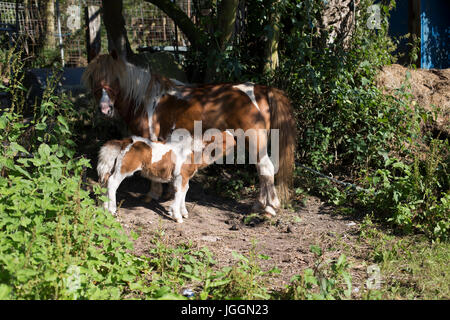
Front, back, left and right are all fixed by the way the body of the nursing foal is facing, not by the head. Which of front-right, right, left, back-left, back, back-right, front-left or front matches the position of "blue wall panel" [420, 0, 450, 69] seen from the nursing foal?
front-left

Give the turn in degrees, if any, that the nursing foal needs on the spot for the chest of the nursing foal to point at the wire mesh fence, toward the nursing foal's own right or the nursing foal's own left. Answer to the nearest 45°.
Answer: approximately 90° to the nursing foal's own left

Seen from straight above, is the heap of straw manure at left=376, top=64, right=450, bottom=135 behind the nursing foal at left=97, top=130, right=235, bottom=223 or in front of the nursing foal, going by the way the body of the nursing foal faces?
in front

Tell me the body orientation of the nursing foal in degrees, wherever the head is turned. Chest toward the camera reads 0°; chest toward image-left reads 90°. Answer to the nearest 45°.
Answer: approximately 270°

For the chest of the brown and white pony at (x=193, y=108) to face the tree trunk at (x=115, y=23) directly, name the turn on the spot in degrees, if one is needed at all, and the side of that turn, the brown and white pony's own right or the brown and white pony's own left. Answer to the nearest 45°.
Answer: approximately 45° to the brown and white pony's own right

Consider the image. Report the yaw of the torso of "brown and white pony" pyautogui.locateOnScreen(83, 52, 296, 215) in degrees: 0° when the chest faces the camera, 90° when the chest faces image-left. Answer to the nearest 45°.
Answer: approximately 90°

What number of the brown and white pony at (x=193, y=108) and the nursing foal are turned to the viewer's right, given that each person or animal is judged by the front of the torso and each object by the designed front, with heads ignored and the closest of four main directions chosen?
1

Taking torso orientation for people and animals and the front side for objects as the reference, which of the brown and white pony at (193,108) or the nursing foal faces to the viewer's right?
the nursing foal

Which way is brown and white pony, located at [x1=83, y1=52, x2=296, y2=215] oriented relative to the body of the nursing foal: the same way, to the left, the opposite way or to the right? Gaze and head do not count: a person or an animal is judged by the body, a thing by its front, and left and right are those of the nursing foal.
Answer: the opposite way

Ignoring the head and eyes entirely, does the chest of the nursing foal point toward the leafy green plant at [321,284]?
no

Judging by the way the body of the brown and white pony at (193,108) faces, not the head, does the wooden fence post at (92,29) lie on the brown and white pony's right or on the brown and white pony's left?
on the brown and white pony's right

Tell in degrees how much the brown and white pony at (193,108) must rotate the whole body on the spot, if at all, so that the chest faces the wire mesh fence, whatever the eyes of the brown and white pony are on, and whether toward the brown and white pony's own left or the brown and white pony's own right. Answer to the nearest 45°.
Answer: approximately 90° to the brown and white pony's own right
